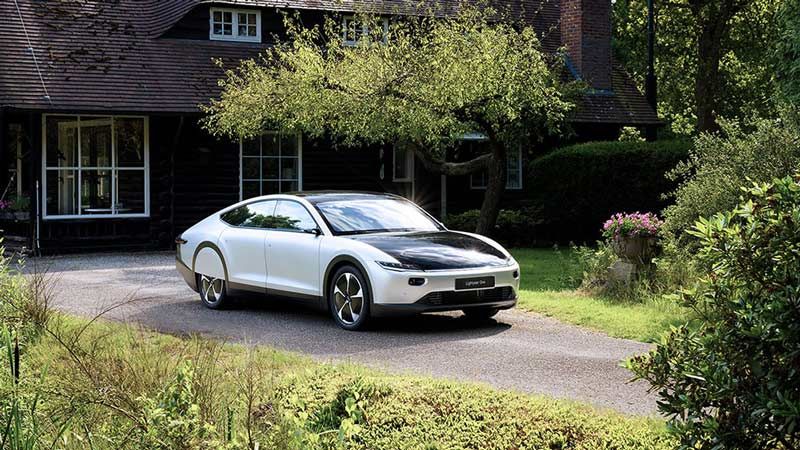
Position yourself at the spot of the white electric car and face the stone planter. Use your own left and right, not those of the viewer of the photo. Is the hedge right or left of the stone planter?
left

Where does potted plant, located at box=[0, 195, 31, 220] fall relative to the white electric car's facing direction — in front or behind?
behind

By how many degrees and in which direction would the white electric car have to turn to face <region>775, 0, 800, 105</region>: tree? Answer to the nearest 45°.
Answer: approximately 90° to its left

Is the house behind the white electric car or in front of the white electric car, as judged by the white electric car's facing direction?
behind

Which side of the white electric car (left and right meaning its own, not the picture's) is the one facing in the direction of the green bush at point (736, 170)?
left

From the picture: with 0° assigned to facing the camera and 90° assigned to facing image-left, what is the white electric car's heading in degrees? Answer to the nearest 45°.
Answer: approximately 315°

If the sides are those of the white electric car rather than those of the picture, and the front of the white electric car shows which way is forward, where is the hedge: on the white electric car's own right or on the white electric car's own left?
on the white electric car's own left

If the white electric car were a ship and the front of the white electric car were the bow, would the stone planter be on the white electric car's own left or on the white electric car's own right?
on the white electric car's own left

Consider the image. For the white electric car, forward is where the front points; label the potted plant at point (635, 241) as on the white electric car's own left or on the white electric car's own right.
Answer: on the white electric car's own left

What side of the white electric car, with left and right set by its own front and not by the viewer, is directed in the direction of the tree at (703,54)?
left
